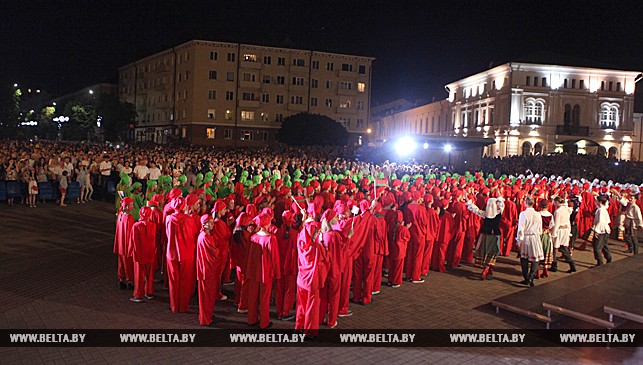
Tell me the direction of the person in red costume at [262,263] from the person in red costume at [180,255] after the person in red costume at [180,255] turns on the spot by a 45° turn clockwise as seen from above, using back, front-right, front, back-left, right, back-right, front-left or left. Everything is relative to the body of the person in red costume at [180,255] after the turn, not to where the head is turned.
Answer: right

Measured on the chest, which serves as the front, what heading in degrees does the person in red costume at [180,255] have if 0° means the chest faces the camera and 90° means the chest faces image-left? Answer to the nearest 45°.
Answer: approximately 180°

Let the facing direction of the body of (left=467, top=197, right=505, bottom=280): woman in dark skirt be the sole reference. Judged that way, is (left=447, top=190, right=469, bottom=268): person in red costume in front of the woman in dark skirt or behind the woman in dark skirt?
in front
